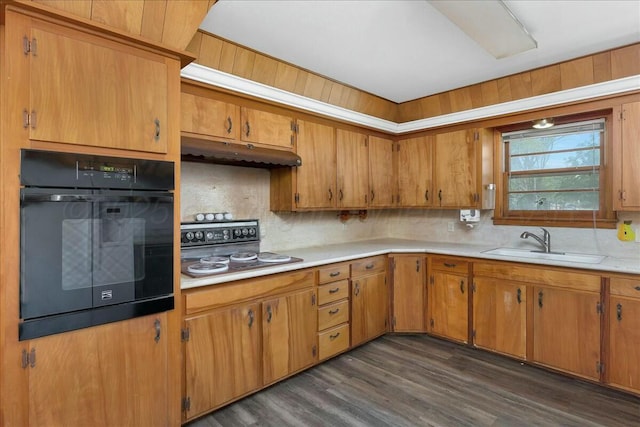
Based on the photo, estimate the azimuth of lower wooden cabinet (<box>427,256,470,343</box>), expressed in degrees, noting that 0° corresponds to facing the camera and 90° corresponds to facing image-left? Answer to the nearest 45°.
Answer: approximately 45°

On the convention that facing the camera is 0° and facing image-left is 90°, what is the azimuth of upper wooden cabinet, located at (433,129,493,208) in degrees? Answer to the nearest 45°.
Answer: approximately 45°
